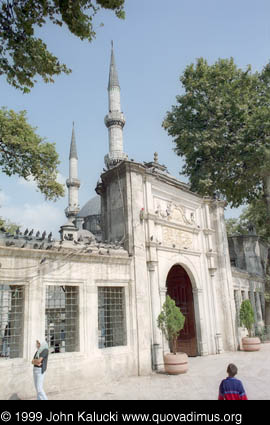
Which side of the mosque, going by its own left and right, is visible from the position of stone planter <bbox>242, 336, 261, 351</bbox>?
left

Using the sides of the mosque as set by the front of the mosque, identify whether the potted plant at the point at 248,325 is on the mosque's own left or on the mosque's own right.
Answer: on the mosque's own left

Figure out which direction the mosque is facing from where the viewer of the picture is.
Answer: facing the viewer and to the right of the viewer

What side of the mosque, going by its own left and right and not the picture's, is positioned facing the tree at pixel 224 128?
left
